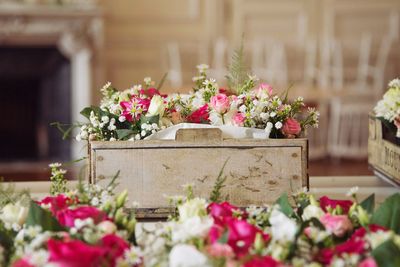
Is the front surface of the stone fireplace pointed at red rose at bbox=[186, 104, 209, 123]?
yes

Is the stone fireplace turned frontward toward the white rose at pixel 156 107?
yes

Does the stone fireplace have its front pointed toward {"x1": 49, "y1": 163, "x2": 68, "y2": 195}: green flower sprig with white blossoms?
yes

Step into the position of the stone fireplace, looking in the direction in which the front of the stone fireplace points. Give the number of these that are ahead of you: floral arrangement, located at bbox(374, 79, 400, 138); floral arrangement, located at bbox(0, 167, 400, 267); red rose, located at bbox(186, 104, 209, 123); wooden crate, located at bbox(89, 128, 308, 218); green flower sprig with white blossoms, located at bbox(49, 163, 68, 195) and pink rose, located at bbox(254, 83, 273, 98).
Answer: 6

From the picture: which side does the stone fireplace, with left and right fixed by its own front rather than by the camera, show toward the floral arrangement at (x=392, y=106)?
front

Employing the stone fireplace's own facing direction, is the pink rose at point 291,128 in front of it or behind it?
in front

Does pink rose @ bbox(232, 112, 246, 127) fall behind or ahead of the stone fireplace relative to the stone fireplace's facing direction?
ahead

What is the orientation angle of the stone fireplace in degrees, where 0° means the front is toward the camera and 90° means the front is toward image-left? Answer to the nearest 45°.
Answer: approximately 0°

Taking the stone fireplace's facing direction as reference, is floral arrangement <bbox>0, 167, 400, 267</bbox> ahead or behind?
ahead

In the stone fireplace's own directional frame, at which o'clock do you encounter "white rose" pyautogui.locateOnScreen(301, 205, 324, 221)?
The white rose is roughly at 12 o'clock from the stone fireplace.

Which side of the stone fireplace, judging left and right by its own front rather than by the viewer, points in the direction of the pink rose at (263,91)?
front
